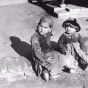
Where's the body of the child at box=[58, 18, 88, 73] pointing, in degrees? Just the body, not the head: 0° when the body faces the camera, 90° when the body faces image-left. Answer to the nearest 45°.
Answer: approximately 0°

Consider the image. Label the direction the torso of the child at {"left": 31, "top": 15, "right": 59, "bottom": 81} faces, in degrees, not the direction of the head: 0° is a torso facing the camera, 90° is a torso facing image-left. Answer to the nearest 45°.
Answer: approximately 315°

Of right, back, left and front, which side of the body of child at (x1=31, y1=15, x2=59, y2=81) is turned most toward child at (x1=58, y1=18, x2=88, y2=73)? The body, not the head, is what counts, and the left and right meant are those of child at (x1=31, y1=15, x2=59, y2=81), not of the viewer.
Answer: left

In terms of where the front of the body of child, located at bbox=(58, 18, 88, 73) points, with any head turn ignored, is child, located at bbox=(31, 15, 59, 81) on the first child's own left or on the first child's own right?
on the first child's own right
